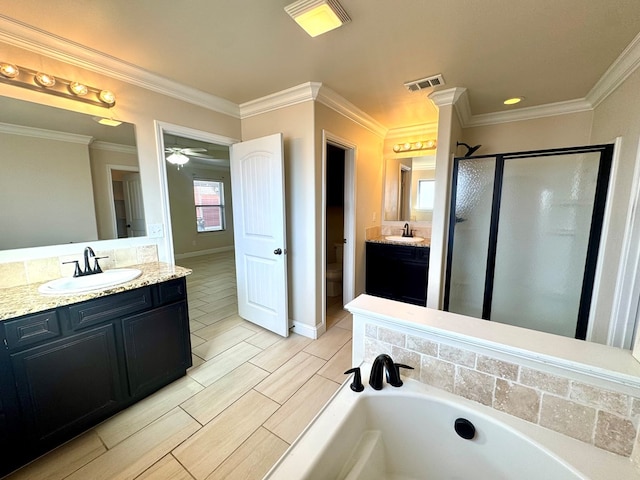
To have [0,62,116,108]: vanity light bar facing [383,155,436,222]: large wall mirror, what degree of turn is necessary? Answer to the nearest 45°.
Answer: approximately 45° to its left

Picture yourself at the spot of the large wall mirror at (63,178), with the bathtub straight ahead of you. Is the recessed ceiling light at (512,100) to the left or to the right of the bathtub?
left

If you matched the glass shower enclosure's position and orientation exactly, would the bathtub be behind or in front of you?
in front

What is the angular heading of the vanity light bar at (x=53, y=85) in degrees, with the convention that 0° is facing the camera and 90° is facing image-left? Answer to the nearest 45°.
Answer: approximately 315°

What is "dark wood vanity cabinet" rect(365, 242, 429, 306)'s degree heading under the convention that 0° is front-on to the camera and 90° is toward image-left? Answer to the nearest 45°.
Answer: approximately 45°

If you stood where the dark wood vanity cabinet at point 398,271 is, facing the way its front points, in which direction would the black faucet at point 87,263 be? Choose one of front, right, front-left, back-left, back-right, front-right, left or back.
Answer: front

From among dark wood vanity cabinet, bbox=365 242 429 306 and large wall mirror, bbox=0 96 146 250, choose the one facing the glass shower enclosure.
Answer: the large wall mirror

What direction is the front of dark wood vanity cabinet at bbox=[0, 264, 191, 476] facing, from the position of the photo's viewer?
facing the viewer and to the right of the viewer

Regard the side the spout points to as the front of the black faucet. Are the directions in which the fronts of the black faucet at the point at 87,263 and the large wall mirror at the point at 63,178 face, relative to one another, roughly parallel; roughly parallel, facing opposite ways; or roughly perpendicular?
roughly parallel

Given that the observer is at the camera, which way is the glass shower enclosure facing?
facing the viewer and to the left of the viewer

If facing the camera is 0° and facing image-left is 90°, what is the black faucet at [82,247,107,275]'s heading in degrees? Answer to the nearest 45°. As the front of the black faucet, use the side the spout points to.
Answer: approximately 315°
